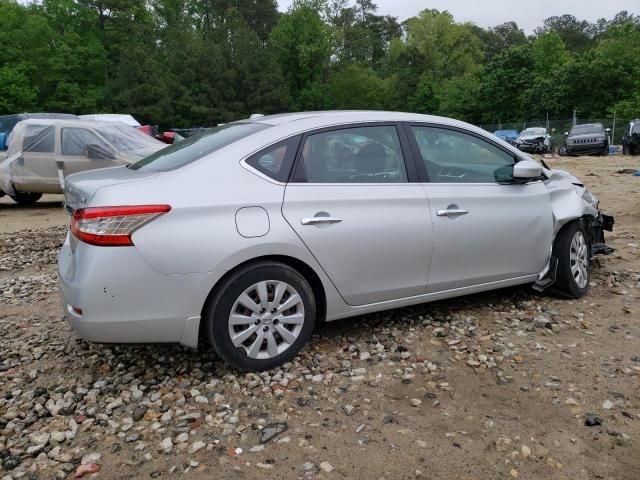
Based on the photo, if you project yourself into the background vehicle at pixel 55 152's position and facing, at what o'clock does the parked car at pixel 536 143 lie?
The parked car is roughly at 11 o'clock from the background vehicle.

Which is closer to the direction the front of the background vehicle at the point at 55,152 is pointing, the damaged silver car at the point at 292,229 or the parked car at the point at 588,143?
the parked car

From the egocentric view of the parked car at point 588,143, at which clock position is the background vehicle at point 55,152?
The background vehicle is roughly at 1 o'clock from the parked car.

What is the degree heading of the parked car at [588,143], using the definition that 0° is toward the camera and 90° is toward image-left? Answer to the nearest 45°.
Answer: approximately 0°

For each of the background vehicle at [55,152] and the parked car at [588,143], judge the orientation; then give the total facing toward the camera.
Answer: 1

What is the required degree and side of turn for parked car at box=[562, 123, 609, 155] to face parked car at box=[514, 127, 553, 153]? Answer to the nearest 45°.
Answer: approximately 135° to its right

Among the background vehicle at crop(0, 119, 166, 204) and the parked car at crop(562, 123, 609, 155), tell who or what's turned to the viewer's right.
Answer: the background vehicle

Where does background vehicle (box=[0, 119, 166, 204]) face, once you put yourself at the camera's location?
facing to the right of the viewer

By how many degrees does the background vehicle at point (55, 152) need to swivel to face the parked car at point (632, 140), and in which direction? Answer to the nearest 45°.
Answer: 0° — it already faces it

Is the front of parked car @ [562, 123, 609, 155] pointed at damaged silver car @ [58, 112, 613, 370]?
yes
